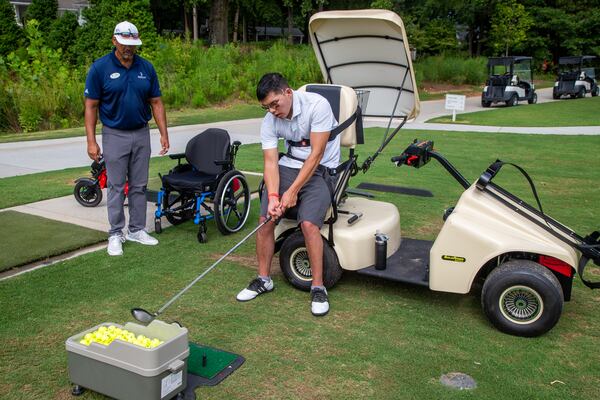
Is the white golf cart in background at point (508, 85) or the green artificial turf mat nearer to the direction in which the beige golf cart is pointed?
the white golf cart in background

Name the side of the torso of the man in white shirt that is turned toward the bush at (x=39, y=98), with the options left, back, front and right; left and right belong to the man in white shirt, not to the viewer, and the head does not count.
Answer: right

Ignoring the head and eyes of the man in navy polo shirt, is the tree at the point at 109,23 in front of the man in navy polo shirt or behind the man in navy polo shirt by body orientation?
behind

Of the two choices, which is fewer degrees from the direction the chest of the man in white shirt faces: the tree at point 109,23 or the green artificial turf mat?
the green artificial turf mat

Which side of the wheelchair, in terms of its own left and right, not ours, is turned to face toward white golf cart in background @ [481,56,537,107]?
back

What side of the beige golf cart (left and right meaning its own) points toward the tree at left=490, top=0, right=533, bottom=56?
left

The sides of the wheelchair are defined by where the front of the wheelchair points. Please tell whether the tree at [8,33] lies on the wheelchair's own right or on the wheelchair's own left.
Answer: on the wheelchair's own right

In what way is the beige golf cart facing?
to the viewer's right

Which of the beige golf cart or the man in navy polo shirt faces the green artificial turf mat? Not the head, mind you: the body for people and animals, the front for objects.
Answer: the man in navy polo shirt
